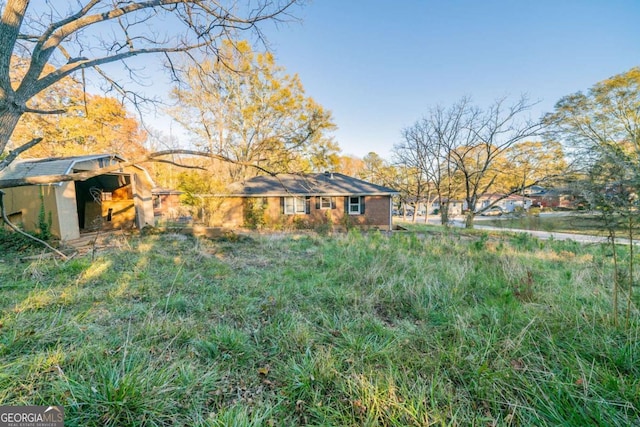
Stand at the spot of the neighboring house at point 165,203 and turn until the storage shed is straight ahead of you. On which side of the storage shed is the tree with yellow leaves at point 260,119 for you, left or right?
left

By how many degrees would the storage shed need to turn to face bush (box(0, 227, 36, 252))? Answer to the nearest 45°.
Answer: approximately 90° to its right

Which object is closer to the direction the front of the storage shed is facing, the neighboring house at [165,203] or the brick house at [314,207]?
the brick house

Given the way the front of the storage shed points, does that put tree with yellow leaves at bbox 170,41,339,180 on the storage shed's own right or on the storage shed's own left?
on the storage shed's own left

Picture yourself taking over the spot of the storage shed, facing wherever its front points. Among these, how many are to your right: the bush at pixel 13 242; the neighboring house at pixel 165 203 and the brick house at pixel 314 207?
1

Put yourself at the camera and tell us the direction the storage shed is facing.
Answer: facing the viewer and to the right of the viewer

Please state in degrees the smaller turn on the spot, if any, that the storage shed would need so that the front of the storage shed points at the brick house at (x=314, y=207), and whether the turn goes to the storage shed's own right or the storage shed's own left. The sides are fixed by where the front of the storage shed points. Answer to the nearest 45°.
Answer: approximately 45° to the storage shed's own left

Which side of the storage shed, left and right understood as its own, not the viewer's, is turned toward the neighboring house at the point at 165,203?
left
